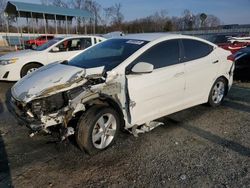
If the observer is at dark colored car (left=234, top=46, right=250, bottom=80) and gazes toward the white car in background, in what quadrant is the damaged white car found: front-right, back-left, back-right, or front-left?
front-left

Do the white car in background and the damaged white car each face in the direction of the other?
no

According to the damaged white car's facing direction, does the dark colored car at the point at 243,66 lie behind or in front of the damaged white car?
behind

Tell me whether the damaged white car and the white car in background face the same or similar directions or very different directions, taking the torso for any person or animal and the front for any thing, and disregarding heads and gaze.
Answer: same or similar directions

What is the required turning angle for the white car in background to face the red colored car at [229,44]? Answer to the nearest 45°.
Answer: approximately 135° to its left

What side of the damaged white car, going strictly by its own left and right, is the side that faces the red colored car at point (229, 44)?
back

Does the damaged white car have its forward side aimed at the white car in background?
no

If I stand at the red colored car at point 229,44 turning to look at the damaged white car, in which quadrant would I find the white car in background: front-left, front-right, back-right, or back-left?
front-right

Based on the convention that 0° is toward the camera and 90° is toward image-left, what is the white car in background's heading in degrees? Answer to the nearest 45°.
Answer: approximately 45°

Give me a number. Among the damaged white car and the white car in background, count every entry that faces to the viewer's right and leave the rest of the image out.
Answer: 0

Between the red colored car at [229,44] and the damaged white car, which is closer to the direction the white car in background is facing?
the damaged white car

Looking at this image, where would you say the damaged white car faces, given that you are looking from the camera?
facing the viewer and to the left of the viewer
